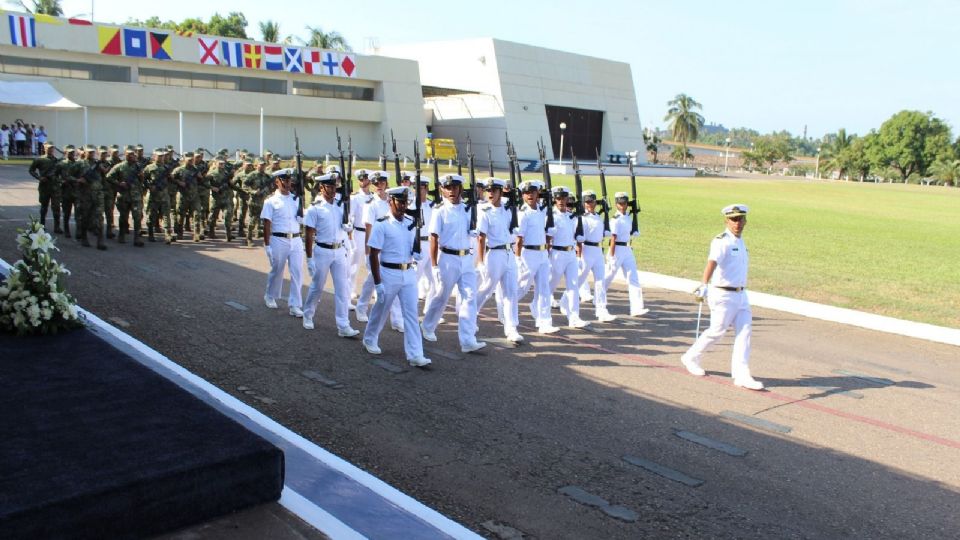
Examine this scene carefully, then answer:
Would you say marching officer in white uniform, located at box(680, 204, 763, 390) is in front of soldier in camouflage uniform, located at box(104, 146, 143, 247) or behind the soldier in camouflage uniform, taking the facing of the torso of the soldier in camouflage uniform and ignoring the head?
in front

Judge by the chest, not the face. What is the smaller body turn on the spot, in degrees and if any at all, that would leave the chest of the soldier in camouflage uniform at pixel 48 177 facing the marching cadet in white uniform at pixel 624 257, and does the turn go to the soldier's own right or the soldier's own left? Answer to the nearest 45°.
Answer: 0° — they already face them

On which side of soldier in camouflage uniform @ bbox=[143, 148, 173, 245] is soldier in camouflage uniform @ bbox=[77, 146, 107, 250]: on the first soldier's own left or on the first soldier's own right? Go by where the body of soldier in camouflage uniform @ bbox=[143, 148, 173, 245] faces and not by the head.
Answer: on the first soldier's own right

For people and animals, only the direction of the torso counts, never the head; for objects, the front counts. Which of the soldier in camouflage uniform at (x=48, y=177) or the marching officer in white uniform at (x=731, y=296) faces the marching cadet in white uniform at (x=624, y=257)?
the soldier in camouflage uniform

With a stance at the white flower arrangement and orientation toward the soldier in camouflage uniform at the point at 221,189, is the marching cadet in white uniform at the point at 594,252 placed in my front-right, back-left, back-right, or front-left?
front-right

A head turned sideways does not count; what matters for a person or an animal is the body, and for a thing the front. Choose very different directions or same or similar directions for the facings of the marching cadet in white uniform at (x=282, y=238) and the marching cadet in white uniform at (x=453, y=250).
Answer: same or similar directions

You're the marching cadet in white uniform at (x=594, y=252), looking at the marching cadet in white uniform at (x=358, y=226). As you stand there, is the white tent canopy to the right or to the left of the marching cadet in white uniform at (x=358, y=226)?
right

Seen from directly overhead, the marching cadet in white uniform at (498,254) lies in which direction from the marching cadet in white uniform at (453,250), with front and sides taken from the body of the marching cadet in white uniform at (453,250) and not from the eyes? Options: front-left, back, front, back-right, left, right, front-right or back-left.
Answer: left
